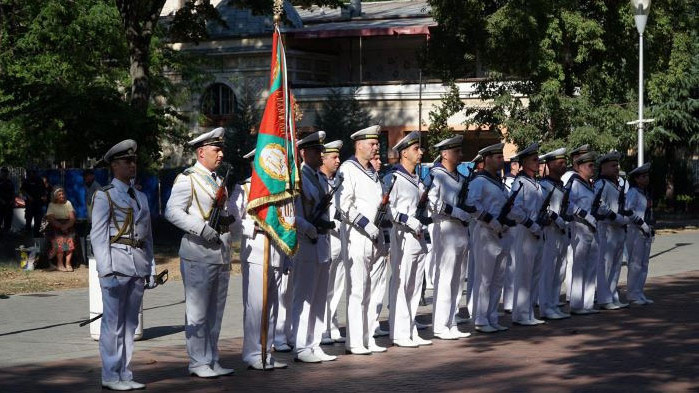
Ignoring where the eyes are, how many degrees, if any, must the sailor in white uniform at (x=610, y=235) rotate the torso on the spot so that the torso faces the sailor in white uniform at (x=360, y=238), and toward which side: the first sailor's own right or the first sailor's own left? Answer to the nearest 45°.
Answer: approximately 90° to the first sailor's own right

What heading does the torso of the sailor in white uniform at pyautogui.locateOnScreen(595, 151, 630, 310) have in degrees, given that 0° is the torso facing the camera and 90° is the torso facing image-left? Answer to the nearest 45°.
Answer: approximately 315°

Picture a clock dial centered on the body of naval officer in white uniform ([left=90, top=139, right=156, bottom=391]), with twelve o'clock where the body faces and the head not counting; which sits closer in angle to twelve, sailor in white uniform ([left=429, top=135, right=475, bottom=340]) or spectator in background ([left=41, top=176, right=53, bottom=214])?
the sailor in white uniform

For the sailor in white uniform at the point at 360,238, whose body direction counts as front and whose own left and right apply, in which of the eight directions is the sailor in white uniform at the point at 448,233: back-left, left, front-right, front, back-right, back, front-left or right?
left

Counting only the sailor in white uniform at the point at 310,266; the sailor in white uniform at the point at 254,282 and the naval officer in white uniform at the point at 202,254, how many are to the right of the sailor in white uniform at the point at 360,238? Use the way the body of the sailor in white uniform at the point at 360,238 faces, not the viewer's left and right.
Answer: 3

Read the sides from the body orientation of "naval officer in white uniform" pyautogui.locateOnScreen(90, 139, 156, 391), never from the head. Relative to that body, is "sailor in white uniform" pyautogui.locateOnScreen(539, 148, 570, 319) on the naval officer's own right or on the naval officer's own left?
on the naval officer's own left

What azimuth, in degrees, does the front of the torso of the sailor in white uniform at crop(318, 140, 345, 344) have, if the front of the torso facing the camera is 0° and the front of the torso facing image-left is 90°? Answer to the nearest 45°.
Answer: approximately 315°
